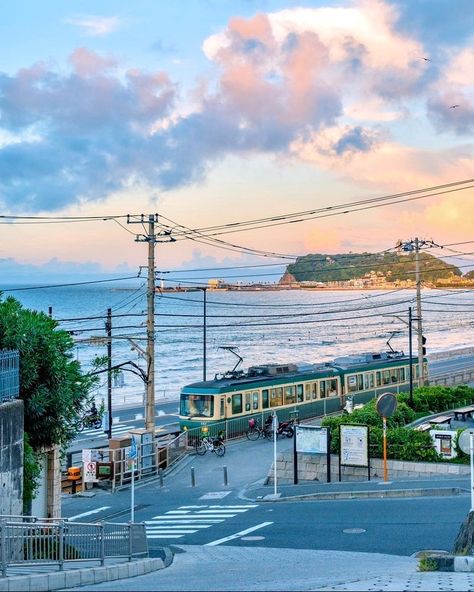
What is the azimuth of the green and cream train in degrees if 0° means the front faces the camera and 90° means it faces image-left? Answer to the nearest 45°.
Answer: approximately 45°

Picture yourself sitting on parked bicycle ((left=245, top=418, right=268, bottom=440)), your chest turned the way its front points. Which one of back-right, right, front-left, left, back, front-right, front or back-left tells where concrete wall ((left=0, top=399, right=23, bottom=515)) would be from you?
front-left

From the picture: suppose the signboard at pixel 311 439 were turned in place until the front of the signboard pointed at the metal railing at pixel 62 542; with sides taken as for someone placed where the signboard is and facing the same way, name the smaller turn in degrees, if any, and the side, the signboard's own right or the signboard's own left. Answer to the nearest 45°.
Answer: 0° — it already faces it

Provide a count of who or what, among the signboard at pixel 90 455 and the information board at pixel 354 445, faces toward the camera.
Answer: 2

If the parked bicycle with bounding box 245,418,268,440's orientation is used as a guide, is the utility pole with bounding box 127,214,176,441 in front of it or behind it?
in front
